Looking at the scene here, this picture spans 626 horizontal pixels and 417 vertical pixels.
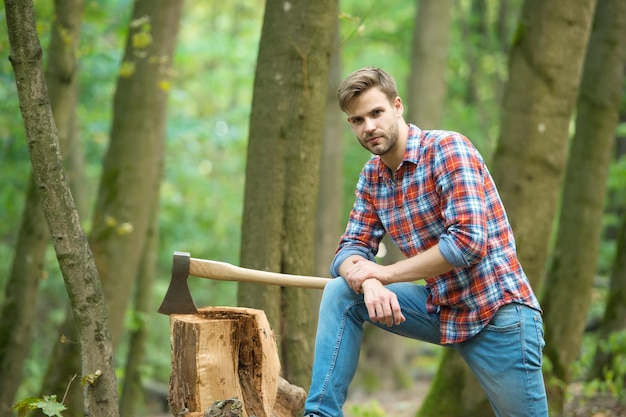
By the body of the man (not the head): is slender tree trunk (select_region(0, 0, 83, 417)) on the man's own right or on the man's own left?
on the man's own right

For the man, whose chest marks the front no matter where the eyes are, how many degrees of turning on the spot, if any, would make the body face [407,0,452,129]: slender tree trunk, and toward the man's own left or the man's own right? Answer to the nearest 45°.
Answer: approximately 135° to the man's own right

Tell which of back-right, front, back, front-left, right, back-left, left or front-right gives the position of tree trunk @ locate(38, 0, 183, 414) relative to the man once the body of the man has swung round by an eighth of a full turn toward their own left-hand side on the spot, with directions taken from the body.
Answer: back-right

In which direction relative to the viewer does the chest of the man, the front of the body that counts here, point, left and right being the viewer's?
facing the viewer and to the left of the viewer

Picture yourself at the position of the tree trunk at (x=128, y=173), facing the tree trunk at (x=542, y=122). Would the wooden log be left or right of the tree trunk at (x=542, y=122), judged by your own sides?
right

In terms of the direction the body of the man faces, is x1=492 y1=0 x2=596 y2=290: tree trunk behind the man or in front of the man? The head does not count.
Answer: behind

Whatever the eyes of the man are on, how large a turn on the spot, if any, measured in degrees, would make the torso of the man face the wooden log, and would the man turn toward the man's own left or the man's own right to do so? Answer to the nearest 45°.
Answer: approximately 45° to the man's own right

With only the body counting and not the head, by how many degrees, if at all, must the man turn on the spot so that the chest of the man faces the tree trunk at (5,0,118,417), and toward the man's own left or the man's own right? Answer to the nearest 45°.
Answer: approximately 45° to the man's own right

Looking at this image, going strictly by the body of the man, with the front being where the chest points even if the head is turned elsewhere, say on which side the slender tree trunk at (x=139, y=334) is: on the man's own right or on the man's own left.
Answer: on the man's own right

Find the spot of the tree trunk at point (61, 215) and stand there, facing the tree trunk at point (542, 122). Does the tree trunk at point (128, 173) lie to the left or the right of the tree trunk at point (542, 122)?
left

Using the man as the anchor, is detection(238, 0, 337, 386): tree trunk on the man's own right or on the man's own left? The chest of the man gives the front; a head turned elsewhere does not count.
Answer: on the man's own right

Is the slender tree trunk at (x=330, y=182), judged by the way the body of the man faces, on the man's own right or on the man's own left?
on the man's own right
